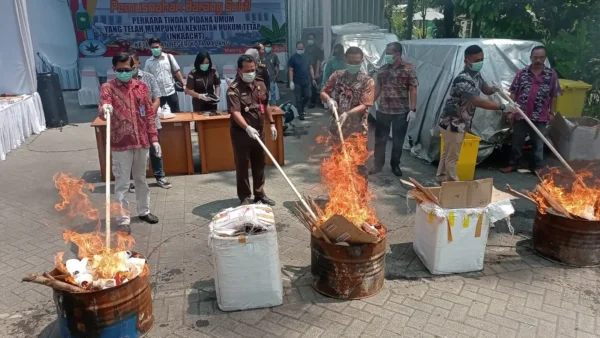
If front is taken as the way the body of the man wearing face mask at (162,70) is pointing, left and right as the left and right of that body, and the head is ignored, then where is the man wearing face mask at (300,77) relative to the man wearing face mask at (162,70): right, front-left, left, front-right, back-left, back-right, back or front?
back-left

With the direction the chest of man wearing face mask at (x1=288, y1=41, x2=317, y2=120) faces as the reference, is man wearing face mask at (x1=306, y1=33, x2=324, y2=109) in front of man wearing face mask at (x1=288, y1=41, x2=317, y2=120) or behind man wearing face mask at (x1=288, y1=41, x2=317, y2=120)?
behind

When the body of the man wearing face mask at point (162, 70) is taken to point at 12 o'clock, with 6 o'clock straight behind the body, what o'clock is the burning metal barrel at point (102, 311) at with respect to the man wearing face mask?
The burning metal barrel is roughly at 12 o'clock from the man wearing face mask.

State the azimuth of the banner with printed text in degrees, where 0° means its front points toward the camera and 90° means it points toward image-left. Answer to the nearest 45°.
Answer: approximately 0°

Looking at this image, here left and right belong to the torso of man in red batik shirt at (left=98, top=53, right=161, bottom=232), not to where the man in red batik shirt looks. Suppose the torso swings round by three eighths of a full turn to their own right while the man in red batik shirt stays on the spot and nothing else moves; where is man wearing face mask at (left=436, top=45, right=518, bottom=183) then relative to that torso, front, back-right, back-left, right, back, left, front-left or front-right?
back-right

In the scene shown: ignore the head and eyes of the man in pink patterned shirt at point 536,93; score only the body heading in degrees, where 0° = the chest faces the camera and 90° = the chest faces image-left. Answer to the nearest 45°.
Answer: approximately 0°

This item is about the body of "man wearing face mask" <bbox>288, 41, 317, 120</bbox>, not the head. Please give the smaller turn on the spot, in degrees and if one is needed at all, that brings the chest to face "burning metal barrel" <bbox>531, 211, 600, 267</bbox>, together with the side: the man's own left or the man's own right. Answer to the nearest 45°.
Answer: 0° — they already face it

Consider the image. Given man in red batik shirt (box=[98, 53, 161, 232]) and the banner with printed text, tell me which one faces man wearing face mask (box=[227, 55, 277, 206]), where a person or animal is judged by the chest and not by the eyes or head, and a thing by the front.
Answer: the banner with printed text

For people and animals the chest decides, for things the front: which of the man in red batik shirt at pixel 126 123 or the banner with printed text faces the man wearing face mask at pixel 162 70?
the banner with printed text

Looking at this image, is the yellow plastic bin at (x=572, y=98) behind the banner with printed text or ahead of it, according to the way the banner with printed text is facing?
ahead

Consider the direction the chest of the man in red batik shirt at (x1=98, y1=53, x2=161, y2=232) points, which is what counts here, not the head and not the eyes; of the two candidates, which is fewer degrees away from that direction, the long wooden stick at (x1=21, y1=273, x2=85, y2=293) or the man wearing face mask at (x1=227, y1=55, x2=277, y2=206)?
the long wooden stick

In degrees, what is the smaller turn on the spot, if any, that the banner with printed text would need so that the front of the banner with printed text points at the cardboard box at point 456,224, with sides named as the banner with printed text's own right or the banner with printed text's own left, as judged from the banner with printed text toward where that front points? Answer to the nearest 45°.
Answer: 0° — it already faces it
